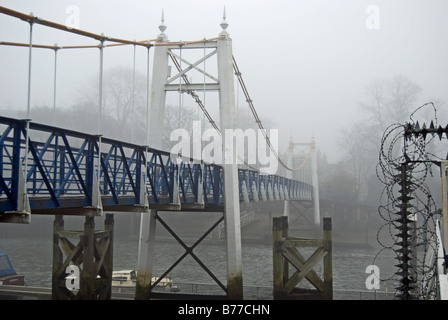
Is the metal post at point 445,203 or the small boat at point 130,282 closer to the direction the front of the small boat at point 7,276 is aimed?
the small boat

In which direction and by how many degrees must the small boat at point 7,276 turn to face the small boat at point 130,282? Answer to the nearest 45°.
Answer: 0° — it already faces it

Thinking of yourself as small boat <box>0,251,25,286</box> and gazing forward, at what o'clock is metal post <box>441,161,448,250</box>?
The metal post is roughly at 2 o'clock from the small boat.

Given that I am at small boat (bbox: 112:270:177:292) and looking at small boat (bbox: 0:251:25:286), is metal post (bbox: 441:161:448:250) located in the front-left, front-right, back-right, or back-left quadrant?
back-left

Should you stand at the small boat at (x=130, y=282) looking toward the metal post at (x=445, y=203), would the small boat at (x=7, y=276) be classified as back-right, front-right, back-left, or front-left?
back-right
